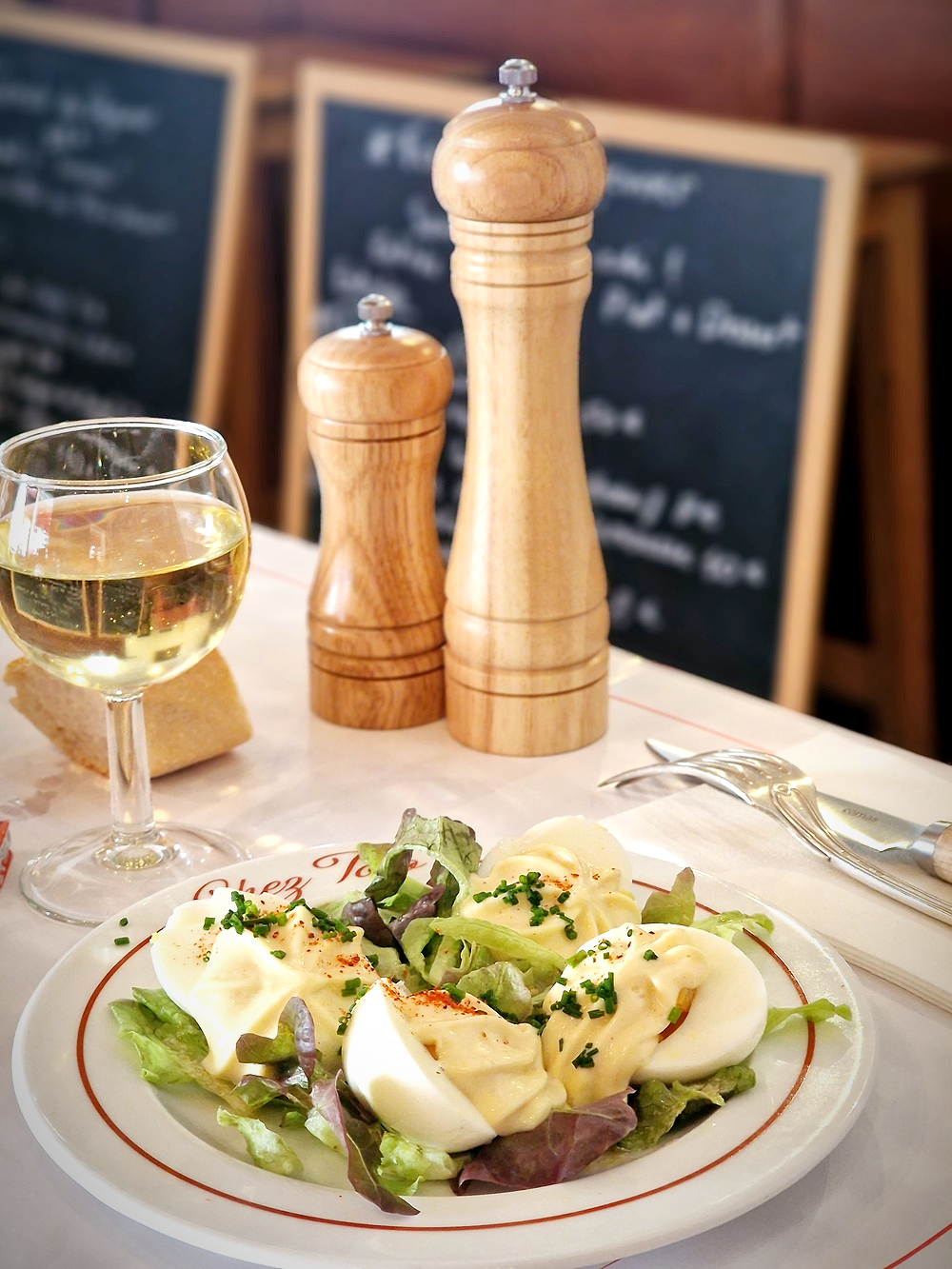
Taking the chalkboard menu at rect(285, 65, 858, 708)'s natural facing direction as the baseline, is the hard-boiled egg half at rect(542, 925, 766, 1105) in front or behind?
in front

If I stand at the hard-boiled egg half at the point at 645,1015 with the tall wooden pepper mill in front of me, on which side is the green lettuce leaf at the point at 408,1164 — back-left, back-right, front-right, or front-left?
back-left

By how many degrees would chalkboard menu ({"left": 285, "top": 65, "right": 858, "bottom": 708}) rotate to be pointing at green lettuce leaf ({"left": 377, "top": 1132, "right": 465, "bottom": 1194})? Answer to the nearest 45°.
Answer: approximately 45° to its left

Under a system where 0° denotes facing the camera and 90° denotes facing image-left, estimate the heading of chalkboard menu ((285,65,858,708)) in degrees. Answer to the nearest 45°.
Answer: approximately 45°

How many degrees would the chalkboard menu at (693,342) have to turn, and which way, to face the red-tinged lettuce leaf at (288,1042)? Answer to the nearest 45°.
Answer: approximately 45° to its left

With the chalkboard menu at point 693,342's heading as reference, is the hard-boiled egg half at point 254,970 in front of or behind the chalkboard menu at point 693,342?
in front

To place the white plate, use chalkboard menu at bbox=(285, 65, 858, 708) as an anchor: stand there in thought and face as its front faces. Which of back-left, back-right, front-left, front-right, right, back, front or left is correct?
front-left

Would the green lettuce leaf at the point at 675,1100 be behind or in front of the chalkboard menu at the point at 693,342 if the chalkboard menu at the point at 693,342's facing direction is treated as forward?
in front

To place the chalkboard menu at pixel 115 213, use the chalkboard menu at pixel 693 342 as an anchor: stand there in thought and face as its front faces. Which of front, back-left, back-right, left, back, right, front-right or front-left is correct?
right
